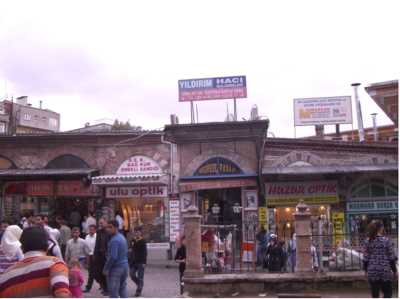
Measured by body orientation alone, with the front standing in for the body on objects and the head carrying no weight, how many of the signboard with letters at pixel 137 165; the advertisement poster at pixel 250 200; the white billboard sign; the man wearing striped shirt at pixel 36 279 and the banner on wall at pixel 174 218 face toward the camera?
4

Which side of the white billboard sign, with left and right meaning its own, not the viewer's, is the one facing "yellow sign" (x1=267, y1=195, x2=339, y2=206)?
front

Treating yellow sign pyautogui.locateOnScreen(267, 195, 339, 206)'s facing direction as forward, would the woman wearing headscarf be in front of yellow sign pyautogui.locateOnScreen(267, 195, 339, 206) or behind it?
in front

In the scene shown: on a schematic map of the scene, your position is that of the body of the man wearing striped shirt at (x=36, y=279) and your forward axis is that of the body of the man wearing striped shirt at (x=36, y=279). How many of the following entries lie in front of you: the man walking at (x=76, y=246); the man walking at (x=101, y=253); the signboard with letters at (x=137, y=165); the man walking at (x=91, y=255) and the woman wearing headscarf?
5

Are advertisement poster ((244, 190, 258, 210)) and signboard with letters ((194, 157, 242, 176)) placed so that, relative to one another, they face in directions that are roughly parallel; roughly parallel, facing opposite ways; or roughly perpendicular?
roughly parallel

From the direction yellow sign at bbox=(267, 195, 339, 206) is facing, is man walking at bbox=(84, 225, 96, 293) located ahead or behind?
ahead

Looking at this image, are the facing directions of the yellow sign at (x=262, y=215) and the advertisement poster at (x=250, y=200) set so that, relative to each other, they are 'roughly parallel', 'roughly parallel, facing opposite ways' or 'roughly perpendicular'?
roughly parallel

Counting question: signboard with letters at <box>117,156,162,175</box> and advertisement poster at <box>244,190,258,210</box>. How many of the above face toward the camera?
2

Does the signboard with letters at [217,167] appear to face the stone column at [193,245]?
yes

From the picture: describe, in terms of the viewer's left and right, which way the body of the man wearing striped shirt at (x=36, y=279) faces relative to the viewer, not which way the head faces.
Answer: facing away from the viewer

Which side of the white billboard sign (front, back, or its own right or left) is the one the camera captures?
front

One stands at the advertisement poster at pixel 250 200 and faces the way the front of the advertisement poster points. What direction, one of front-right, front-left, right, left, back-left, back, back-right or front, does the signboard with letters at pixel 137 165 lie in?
right

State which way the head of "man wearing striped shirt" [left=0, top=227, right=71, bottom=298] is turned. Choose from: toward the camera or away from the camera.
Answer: away from the camera

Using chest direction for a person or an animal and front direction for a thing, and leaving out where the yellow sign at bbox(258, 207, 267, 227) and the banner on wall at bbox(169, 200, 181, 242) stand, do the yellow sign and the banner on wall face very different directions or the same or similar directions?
same or similar directions

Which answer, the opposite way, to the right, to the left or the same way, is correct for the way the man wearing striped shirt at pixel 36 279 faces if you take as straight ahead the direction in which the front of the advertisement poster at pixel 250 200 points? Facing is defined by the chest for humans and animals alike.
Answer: the opposite way

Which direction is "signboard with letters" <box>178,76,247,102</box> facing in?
toward the camera
